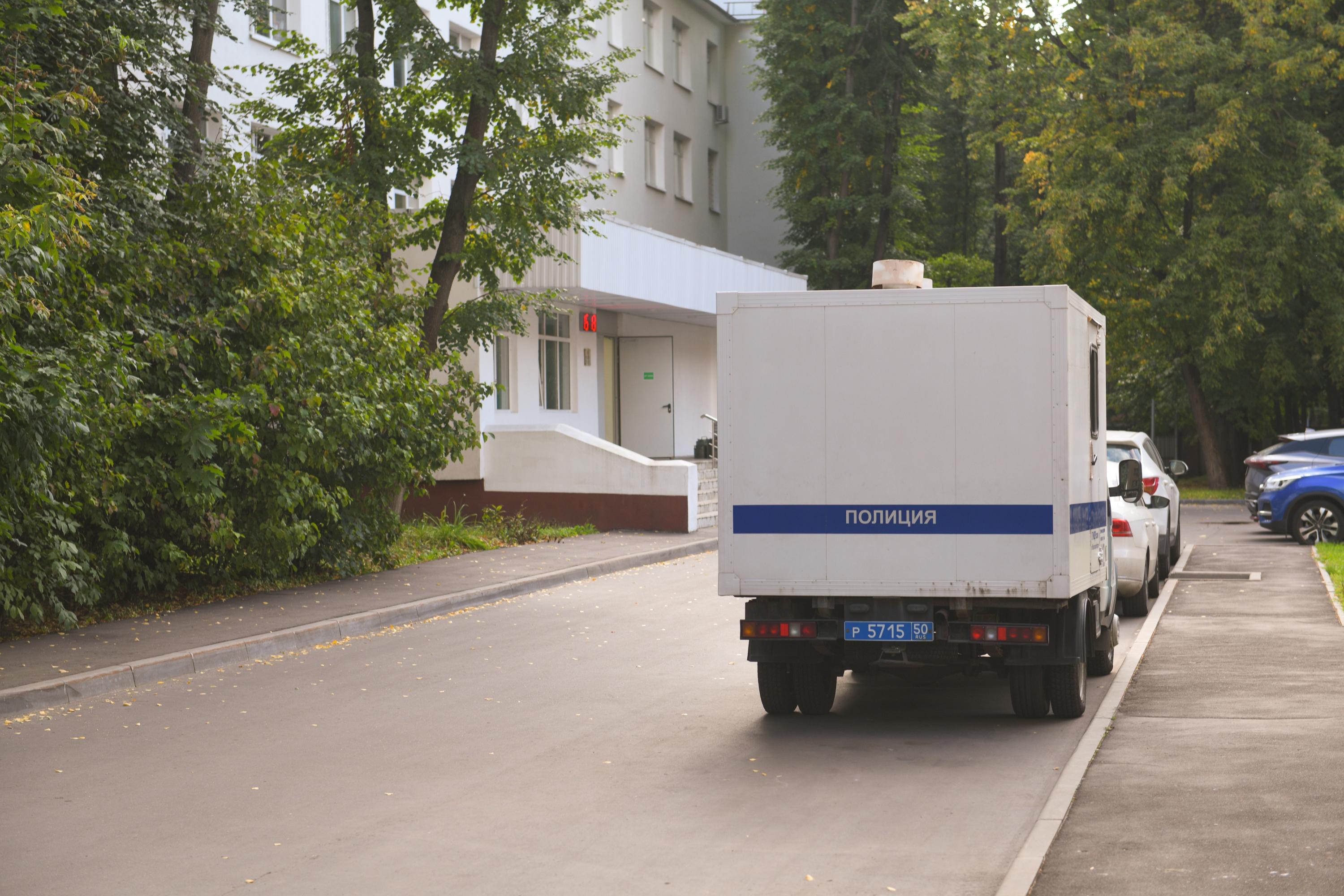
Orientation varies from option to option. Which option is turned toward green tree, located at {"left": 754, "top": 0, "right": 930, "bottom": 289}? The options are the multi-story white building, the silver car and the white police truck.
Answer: the white police truck

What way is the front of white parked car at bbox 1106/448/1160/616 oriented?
away from the camera

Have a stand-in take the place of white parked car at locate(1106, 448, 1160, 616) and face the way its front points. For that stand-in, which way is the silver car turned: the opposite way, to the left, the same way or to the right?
to the right

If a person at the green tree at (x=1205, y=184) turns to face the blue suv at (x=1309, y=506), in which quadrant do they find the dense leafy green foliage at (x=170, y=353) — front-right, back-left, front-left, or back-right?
front-right

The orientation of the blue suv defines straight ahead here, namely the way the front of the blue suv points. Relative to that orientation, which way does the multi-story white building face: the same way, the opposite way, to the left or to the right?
the opposite way

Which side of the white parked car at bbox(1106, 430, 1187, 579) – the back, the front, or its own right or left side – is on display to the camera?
back

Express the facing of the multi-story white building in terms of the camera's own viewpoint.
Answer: facing the viewer and to the right of the viewer

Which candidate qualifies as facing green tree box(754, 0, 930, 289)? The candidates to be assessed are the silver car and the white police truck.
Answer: the white police truck

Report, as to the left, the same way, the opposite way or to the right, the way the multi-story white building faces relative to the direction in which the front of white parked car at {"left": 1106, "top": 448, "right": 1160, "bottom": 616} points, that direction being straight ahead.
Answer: to the right

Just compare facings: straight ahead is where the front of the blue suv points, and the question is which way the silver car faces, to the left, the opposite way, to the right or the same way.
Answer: the opposite way

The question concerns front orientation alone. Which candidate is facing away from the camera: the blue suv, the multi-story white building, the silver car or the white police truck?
the white police truck

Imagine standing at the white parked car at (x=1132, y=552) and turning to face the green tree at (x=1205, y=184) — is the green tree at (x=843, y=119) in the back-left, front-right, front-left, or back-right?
front-left

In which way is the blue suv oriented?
to the viewer's left

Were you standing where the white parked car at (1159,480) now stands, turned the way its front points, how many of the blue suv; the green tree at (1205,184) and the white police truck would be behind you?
1

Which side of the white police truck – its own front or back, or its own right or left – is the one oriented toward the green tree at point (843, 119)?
front

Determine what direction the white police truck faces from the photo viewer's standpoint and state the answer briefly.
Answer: facing away from the viewer

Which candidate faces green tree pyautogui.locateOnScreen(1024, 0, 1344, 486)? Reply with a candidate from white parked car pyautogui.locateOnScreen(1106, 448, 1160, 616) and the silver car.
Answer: the white parked car

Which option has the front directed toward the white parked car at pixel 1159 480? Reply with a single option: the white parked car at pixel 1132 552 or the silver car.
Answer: the white parked car at pixel 1132 552

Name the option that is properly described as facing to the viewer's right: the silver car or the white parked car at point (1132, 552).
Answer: the silver car

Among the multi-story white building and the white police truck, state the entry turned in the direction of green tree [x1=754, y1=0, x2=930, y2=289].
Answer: the white police truck
